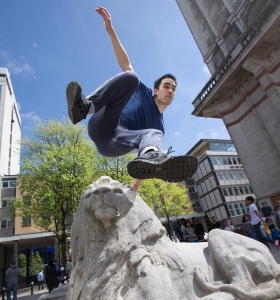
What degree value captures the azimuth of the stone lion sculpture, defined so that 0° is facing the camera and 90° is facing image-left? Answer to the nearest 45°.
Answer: approximately 45°

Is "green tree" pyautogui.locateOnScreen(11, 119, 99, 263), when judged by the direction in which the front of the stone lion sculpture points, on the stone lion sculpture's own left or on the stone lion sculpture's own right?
on the stone lion sculpture's own right

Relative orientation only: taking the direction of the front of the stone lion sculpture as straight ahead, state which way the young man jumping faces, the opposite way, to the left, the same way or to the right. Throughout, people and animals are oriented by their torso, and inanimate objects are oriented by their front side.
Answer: to the left

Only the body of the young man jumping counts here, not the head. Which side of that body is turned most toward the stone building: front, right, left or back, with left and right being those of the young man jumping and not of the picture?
left

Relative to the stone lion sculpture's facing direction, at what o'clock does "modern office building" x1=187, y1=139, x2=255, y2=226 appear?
The modern office building is roughly at 5 o'clock from the stone lion sculpture.

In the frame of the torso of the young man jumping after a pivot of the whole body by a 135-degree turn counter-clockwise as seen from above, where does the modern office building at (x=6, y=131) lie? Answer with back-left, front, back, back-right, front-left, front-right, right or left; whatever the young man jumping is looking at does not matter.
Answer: front-left

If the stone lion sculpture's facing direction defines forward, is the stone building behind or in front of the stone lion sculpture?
behind

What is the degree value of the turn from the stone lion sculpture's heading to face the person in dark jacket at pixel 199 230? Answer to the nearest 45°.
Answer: approximately 135° to its right
